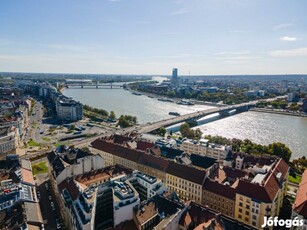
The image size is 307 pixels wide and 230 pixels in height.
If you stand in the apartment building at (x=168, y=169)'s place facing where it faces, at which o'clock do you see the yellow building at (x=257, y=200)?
The yellow building is roughly at 9 o'clock from the apartment building.

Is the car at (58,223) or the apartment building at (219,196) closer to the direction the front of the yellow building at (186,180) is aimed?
the car

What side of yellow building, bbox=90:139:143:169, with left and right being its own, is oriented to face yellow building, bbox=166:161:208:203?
left

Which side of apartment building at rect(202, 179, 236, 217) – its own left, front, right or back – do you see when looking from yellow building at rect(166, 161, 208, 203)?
right

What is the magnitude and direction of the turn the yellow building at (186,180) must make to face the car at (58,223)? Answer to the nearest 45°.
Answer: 0° — it already faces it

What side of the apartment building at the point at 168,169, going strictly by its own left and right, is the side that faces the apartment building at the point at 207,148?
back

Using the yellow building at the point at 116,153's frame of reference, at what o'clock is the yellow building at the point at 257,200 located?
the yellow building at the point at 257,200 is roughly at 9 o'clock from the yellow building at the point at 116,153.
